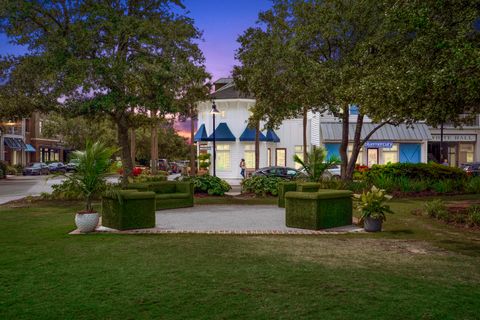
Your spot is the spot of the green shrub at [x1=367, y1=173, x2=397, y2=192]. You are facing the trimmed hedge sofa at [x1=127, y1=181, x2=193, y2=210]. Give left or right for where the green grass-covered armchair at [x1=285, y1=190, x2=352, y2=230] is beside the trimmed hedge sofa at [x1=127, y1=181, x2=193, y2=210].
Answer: left

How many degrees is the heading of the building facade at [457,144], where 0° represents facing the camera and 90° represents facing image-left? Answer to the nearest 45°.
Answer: approximately 0°

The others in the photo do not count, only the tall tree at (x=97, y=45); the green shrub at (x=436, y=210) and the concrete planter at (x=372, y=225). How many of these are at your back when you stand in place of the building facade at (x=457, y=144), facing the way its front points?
0

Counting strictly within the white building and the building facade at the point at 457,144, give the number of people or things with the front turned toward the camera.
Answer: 2

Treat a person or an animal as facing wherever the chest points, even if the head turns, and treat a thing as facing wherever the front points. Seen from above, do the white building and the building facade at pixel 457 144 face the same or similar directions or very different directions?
same or similar directions

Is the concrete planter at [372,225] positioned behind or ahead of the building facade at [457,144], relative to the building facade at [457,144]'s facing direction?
ahead

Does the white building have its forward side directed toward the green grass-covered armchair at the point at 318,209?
yes

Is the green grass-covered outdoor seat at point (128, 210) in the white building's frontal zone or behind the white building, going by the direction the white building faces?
frontal zone

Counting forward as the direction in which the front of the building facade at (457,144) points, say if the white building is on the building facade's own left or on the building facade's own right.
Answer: on the building facade's own right

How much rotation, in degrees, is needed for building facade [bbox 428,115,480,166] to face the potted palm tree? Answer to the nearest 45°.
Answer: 0° — it already faces it

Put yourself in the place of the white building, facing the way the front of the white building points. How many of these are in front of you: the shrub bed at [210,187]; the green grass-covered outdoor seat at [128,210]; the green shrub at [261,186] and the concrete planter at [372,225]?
4

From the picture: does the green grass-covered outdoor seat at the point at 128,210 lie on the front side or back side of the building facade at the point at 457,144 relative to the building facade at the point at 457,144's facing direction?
on the front side

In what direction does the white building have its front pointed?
toward the camera

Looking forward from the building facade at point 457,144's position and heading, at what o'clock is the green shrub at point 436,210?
The green shrub is roughly at 12 o'clock from the building facade.

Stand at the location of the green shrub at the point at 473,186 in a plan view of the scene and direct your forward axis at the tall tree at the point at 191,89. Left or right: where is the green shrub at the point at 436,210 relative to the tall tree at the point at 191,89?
left
